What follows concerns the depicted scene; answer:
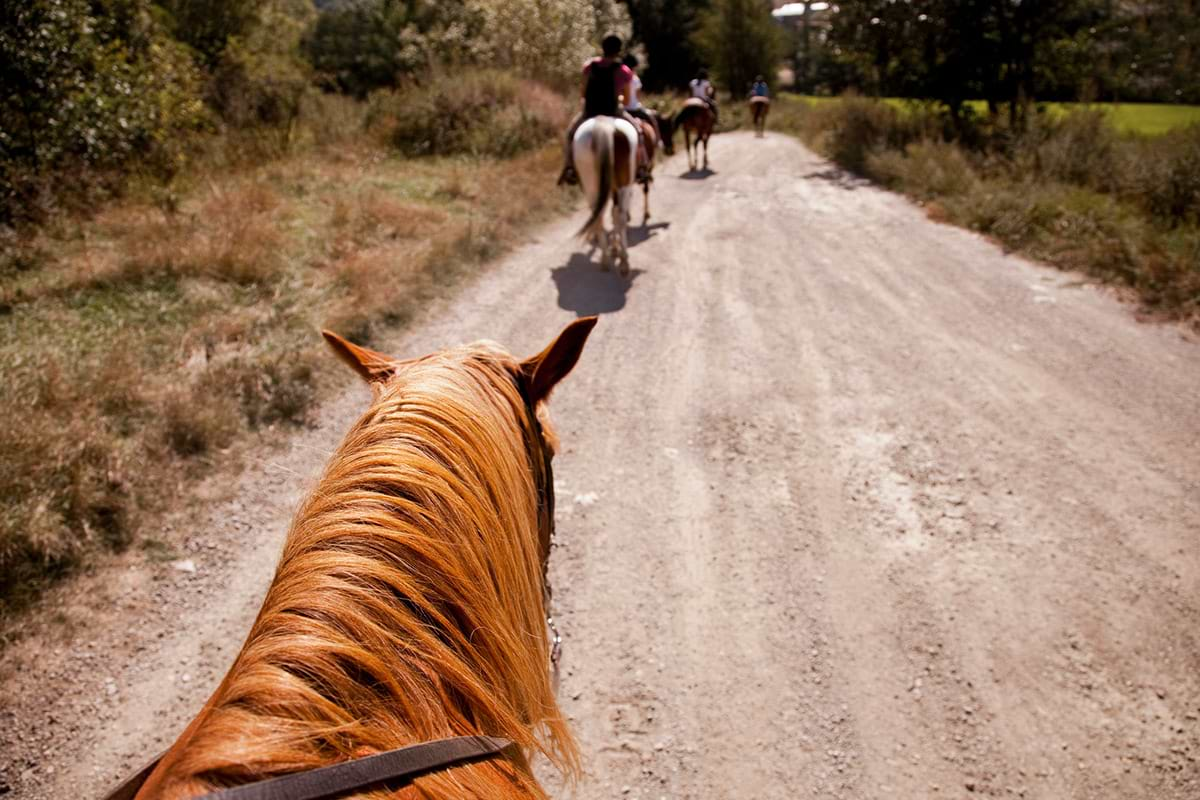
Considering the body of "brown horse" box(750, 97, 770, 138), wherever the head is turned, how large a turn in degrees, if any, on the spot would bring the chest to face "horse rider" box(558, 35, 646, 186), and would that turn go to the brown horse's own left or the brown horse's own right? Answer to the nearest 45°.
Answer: approximately 180°

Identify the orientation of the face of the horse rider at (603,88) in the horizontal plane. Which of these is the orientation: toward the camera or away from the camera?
away from the camera

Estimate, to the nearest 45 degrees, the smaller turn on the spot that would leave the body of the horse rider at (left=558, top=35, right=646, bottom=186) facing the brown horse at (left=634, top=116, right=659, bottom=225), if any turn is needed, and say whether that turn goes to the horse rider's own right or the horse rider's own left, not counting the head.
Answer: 0° — they already face it

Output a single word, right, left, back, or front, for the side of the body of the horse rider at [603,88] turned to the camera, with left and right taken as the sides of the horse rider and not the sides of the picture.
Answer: back

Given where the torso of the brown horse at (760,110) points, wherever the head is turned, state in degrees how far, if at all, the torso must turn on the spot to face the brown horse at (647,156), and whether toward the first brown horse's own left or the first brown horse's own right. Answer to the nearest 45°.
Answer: approximately 180°

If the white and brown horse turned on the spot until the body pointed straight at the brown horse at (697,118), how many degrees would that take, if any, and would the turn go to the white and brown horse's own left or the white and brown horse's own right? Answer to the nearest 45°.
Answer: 0° — it already faces it

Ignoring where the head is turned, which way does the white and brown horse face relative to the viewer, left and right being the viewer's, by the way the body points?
facing away from the viewer

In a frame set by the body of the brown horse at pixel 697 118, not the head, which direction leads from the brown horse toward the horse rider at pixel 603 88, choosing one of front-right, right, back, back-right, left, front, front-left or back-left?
back

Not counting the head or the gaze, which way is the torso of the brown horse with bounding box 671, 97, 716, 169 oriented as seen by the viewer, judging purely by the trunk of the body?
away from the camera

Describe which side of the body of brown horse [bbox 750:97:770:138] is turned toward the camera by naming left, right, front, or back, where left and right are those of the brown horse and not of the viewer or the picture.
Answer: back
